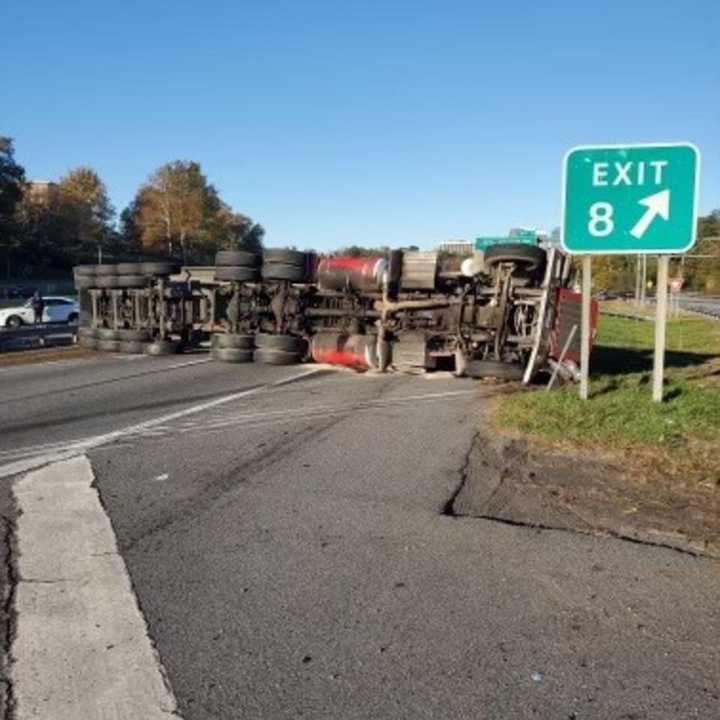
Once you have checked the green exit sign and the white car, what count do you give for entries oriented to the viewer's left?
1

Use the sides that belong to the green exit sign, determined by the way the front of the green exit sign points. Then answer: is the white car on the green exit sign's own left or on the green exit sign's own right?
on the green exit sign's own right

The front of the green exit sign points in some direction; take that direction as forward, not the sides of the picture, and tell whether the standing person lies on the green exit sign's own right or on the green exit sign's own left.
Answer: on the green exit sign's own right

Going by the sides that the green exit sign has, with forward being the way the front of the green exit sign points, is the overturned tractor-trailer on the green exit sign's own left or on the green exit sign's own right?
on the green exit sign's own right

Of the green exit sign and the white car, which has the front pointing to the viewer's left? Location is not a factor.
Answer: the white car

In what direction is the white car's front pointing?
to the viewer's left

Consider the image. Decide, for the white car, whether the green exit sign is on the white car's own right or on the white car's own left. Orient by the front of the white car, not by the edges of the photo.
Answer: on the white car's own left

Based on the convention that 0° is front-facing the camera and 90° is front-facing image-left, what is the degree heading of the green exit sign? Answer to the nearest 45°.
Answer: approximately 0°
